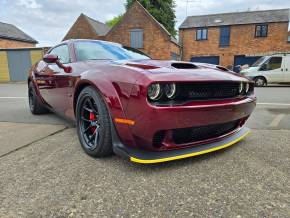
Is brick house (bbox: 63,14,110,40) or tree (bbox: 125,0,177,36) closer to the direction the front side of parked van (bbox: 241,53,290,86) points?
the brick house

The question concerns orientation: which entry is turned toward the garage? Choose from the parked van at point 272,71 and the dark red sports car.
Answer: the parked van

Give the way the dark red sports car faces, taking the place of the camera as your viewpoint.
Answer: facing the viewer and to the right of the viewer

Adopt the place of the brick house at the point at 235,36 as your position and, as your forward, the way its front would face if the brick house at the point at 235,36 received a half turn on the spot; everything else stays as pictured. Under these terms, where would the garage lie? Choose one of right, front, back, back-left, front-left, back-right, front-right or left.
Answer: back-left

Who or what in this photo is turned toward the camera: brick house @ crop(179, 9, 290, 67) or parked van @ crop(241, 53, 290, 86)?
the brick house

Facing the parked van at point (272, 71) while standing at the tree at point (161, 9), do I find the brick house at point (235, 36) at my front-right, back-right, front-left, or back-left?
front-left

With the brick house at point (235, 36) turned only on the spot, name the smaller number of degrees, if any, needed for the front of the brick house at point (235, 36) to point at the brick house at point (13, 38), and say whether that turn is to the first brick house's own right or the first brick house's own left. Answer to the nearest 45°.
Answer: approximately 90° to the first brick house's own right

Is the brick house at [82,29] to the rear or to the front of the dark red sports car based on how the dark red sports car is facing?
to the rear

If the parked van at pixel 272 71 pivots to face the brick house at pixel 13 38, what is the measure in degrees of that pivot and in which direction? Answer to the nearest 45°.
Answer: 0° — it already faces it

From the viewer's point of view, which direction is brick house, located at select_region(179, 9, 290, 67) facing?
toward the camera

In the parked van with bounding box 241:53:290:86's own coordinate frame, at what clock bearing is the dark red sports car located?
The dark red sports car is roughly at 9 o'clock from the parked van.

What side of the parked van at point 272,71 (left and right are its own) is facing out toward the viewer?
left

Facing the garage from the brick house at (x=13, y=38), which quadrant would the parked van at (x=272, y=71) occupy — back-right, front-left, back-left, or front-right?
front-left

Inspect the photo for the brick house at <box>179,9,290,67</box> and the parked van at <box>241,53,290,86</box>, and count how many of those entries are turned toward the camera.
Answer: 1

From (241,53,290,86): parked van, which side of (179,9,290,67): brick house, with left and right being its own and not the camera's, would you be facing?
front

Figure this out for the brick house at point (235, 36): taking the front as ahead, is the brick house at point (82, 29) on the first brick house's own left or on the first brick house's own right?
on the first brick house's own right

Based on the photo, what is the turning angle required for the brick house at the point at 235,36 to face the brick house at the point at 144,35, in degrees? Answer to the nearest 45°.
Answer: approximately 45° to its right
